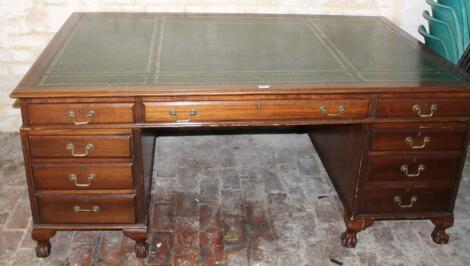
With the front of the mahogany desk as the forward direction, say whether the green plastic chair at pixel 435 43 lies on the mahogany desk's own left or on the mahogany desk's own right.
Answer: on the mahogany desk's own left

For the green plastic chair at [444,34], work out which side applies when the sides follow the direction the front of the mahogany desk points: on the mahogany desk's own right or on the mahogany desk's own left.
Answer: on the mahogany desk's own left

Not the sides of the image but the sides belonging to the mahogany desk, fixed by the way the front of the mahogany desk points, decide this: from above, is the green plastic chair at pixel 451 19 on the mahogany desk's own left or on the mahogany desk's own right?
on the mahogany desk's own left

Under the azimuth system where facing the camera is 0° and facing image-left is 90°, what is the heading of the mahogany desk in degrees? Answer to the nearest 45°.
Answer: approximately 0°

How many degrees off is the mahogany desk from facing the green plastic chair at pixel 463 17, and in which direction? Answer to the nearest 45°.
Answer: approximately 135° to its left
